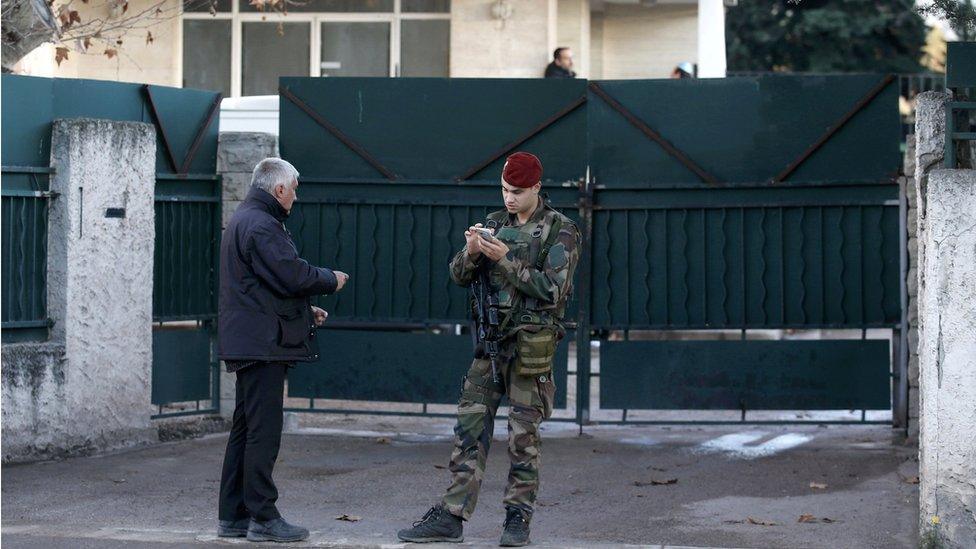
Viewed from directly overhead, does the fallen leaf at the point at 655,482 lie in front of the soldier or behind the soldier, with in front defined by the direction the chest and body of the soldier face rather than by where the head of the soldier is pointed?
behind

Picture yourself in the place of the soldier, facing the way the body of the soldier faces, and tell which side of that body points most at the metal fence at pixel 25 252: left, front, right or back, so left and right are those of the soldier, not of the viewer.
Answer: right

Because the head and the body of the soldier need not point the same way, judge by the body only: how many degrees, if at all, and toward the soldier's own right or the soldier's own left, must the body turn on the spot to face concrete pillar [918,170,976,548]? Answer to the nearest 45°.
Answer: approximately 135° to the soldier's own left

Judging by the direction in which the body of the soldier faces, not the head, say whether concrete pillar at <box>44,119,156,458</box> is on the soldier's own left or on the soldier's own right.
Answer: on the soldier's own right

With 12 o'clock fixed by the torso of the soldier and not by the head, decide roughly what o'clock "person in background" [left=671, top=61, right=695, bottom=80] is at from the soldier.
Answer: The person in background is roughly at 5 o'clock from the soldier.

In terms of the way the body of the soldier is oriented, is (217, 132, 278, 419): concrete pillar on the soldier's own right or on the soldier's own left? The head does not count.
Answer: on the soldier's own right

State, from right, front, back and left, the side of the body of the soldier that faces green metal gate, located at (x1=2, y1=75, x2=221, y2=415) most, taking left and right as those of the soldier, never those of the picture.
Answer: right

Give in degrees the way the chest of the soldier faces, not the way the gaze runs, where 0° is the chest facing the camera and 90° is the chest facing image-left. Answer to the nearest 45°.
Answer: approximately 45°
